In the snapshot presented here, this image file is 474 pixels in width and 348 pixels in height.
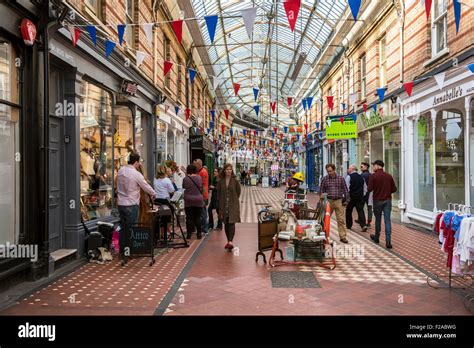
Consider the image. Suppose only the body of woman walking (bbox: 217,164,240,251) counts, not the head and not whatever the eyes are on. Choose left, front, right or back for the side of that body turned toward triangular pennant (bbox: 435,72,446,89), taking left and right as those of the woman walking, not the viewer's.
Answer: left

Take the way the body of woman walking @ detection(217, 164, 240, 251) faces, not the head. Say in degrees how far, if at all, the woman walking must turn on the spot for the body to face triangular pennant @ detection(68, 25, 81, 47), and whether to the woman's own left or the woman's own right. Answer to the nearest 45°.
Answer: approximately 45° to the woman's own right

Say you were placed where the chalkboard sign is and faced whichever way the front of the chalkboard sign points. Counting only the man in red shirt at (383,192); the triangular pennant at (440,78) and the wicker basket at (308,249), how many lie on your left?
3

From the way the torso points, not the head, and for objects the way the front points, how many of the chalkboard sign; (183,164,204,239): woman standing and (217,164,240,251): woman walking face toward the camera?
2

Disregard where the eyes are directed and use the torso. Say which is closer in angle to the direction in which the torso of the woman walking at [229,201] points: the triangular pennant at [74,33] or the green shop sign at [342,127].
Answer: the triangular pennant

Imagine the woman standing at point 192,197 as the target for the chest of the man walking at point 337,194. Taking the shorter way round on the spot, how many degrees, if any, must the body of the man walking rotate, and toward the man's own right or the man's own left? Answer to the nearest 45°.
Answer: approximately 45° to the man's own right

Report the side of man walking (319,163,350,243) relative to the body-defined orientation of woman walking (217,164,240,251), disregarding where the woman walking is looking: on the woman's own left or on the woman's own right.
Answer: on the woman's own left

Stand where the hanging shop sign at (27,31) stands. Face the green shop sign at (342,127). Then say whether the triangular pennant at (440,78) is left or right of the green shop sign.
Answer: right

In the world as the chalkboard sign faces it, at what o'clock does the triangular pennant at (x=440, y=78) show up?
The triangular pennant is roughly at 9 o'clock from the chalkboard sign.
